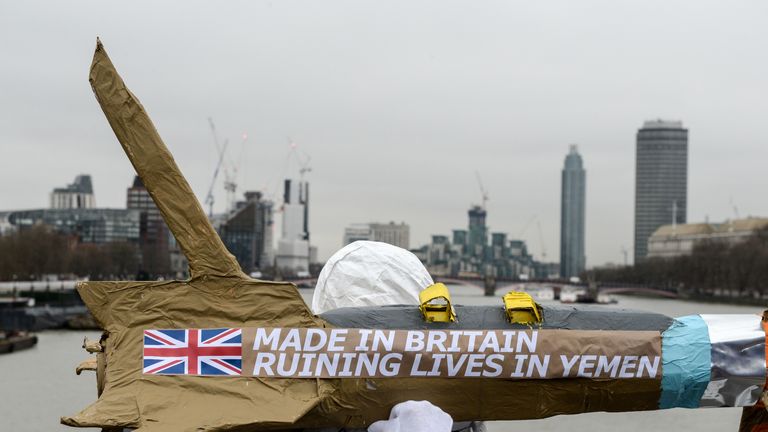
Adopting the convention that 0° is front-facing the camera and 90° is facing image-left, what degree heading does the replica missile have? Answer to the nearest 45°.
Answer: approximately 270°
